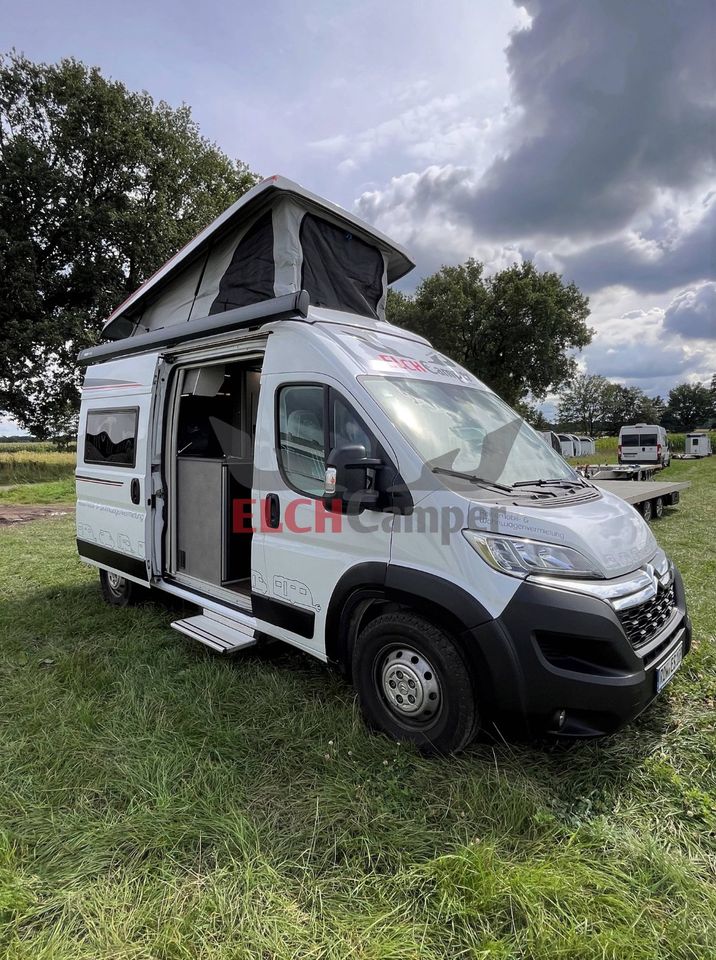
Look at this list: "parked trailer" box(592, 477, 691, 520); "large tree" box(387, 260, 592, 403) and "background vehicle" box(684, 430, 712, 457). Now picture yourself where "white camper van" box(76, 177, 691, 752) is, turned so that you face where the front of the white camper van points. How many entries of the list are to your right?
0

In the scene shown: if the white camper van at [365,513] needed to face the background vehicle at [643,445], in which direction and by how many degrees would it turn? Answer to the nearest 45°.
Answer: approximately 90° to its left

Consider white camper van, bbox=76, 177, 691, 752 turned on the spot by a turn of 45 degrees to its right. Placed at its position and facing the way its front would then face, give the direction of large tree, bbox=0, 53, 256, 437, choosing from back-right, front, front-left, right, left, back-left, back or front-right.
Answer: back-right

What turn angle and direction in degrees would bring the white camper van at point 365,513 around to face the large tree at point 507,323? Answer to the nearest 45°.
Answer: approximately 135° to its left

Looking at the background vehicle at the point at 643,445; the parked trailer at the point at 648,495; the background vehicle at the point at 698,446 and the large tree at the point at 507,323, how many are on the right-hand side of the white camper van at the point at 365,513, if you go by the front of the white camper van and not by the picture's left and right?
0

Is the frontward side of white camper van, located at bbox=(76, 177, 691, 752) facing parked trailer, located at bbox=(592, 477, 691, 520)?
no

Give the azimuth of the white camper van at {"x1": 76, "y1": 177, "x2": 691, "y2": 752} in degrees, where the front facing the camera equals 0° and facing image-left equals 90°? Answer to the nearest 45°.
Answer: approximately 315°

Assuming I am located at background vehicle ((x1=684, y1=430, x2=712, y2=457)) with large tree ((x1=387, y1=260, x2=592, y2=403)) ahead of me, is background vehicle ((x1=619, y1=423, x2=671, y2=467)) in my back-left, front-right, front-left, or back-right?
front-left

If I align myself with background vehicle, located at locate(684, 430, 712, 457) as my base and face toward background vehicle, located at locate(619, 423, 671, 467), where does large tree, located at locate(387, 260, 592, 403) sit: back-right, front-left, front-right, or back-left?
front-right

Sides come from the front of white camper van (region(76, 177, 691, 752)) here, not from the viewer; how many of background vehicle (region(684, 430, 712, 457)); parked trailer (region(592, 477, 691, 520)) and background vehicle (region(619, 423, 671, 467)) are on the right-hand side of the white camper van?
0

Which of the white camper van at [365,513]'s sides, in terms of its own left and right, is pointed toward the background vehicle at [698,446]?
left

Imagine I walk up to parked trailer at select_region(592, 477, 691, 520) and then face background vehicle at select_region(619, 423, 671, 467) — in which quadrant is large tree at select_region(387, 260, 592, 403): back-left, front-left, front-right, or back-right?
front-left

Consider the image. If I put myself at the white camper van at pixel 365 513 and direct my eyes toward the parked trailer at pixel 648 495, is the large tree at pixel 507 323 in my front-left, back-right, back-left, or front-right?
front-left
